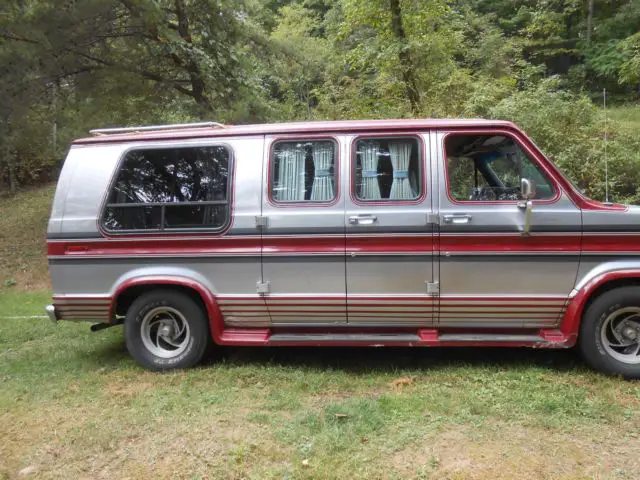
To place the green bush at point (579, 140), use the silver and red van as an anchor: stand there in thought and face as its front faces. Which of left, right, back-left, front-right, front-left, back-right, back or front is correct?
front-left

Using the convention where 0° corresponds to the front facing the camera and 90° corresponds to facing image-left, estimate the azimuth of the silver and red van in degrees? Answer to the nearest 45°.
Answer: approximately 270°
